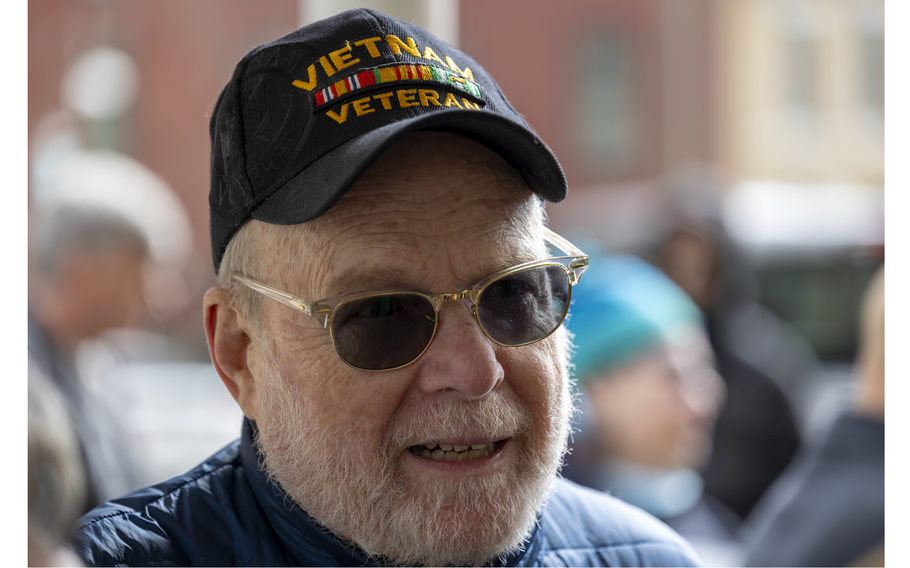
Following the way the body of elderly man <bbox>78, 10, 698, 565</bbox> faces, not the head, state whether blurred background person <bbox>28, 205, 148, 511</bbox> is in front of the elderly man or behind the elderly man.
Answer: behind

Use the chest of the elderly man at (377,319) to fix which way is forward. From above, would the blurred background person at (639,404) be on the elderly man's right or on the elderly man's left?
on the elderly man's left

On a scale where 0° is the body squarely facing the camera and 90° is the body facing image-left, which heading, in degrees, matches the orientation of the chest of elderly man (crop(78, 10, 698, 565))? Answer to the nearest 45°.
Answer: approximately 315°

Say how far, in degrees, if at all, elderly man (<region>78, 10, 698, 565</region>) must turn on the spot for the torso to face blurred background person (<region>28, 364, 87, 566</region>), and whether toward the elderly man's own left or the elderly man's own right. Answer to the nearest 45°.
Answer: approximately 135° to the elderly man's own right

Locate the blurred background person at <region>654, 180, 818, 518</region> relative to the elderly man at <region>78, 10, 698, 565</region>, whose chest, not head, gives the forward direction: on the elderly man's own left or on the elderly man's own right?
on the elderly man's own left
